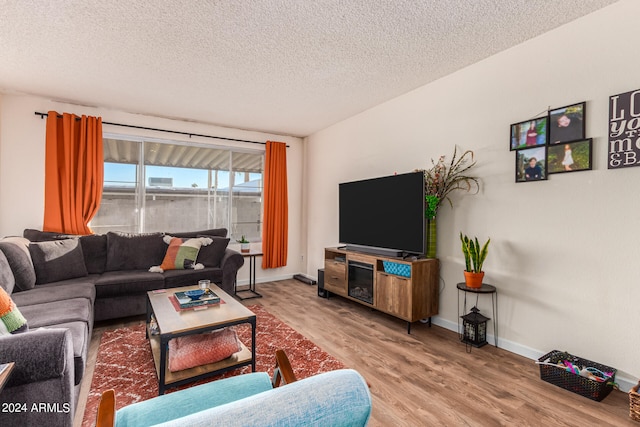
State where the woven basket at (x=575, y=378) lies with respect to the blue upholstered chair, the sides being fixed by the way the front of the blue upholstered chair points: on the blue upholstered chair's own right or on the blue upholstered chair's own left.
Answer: on the blue upholstered chair's own right

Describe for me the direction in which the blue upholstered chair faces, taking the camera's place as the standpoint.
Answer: facing away from the viewer and to the left of the viewer

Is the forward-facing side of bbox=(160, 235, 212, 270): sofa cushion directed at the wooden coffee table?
yes

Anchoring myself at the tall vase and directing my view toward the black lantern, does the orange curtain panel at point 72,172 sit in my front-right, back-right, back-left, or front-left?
back-right

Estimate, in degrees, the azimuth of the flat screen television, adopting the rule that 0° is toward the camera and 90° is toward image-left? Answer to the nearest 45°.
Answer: approximately 45°

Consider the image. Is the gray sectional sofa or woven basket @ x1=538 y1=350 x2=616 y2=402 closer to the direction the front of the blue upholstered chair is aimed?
the gray sectional sofa

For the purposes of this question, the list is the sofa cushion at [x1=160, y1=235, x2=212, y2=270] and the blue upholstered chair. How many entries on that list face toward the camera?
1

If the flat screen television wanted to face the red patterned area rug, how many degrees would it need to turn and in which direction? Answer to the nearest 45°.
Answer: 0° — it already faces it

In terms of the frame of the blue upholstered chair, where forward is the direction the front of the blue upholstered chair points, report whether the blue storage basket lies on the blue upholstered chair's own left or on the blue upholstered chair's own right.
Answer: on the blue upholstered chair's own right
